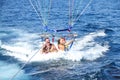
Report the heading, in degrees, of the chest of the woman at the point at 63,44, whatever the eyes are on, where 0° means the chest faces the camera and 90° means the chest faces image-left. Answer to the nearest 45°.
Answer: approximately 0°
